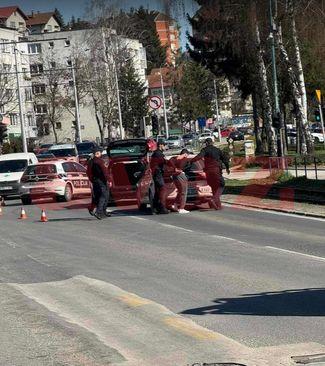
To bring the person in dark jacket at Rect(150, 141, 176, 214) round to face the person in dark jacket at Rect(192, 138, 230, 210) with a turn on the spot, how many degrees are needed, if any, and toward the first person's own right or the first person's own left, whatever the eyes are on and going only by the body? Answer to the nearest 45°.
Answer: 0° — they already face them

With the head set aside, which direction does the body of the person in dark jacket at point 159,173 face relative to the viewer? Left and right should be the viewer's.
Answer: facing to the right of the viewer

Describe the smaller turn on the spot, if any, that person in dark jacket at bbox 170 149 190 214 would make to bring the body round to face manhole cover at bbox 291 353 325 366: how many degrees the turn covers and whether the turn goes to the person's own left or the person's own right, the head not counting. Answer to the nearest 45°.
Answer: approximately 90° to the person's own right

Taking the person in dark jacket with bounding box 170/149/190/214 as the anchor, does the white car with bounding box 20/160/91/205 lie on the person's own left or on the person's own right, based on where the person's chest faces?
on the person's own left

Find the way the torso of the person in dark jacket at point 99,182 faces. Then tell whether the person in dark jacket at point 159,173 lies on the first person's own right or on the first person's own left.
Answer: on the first person's own left

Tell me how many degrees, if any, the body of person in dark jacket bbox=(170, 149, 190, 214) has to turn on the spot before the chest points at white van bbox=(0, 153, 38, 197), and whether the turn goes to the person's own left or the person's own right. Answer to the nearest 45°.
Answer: approximately 135° to the person's own left
